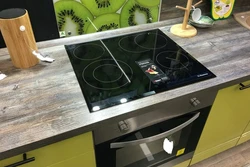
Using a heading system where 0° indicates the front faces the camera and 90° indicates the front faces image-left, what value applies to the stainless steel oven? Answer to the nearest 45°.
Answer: approximately 315°

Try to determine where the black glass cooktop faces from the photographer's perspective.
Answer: facing the viewer and to the right of the viewer

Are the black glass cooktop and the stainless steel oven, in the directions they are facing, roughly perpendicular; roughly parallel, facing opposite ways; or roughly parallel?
roughly parallel

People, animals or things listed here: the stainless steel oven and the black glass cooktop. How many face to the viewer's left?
0
